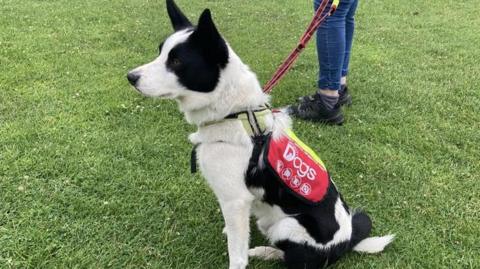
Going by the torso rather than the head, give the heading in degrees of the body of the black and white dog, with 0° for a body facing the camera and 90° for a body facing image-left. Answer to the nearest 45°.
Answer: approximately 90°
